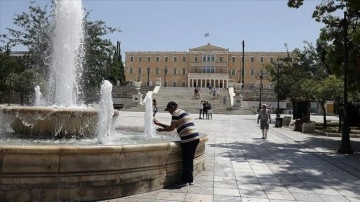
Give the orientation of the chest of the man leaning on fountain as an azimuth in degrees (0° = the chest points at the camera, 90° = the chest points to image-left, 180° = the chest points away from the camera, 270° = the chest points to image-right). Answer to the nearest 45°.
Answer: approximately 90°

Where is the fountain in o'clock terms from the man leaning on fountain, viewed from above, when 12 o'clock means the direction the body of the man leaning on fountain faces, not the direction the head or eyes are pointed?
The fountain is roughly at 11 o'clock from the man leaning on fountain.

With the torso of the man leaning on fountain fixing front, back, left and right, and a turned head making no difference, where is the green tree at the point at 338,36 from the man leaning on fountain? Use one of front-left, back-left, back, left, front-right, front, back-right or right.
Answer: back-right

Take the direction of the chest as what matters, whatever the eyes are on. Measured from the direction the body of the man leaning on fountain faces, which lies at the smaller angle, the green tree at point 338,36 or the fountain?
the fountain
